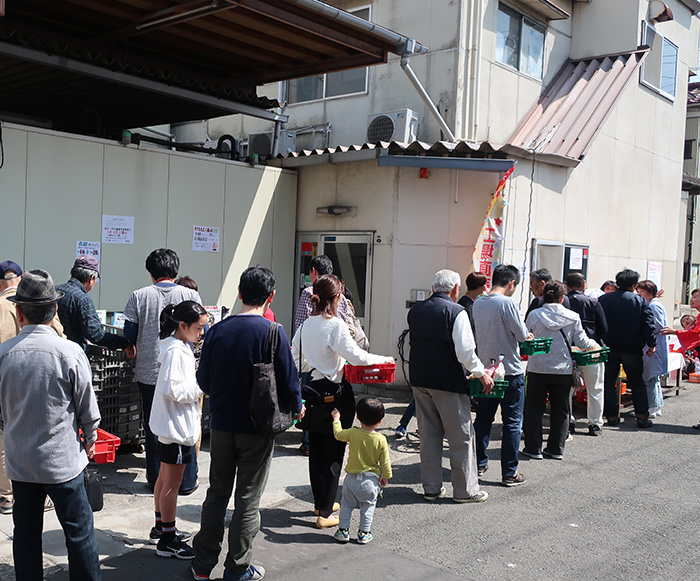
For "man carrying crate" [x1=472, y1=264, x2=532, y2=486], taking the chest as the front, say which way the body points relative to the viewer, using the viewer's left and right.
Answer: facing away from the viewer and to the right of the viewer

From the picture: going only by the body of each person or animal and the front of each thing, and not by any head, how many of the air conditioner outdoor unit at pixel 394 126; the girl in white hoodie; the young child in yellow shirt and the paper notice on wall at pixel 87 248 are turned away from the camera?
1

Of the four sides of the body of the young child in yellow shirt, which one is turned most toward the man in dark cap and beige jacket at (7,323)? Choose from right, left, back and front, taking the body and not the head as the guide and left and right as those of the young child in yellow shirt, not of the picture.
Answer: left

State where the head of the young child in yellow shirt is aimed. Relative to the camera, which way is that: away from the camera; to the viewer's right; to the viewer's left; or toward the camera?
away from the camera

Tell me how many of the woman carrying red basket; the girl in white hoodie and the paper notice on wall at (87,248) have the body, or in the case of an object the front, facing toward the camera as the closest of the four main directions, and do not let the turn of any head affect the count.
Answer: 1

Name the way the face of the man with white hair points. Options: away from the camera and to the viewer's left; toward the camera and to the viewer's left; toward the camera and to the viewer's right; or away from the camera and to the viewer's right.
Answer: away from the camera and to the viewer's right

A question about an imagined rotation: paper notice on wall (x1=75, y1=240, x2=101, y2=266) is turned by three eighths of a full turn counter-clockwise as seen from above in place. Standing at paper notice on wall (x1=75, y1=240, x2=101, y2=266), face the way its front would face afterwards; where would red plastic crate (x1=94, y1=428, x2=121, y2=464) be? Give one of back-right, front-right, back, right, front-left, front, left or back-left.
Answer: back-right

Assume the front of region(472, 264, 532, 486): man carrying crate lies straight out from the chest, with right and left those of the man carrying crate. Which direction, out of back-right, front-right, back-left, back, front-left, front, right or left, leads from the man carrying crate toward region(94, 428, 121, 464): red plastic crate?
back

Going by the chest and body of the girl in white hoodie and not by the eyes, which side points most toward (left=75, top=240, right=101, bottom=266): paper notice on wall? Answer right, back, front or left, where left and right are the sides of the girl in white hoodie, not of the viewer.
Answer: left

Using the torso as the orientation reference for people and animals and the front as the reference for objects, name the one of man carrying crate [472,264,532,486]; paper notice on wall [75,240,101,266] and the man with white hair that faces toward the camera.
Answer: the paper notice on wall

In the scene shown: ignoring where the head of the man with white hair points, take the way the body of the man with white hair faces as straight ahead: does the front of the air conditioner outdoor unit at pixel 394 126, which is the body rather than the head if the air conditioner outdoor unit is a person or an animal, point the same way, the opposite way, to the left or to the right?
the opposite way

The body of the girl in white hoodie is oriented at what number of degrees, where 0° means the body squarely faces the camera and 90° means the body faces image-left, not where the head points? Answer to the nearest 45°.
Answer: approximately 270°

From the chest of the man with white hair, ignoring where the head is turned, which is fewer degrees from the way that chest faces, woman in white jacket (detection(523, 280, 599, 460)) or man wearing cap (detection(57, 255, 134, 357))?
the woman in white jacket

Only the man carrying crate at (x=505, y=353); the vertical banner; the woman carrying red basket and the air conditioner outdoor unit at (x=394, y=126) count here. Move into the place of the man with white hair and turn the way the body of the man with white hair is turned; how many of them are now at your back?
1

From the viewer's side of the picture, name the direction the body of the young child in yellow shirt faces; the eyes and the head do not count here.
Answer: away from the camera

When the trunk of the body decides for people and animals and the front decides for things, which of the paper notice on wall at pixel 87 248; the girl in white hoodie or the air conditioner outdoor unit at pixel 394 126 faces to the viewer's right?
the girl in white hoodie
